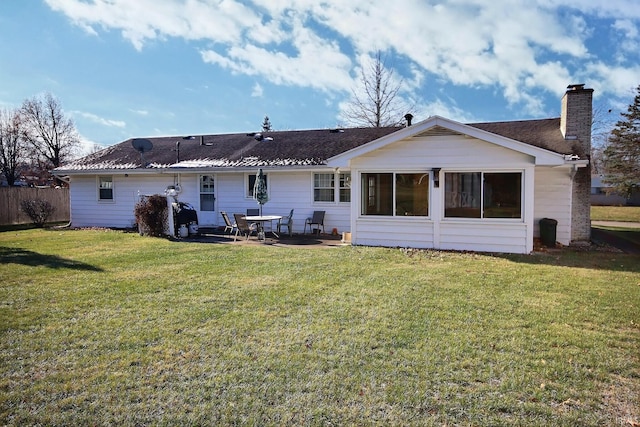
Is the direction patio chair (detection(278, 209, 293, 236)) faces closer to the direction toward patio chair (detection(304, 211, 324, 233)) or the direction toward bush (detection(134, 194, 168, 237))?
the bush

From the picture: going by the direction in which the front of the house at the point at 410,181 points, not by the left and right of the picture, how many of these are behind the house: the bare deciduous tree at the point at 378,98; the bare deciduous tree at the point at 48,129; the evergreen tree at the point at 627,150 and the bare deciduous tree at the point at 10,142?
0

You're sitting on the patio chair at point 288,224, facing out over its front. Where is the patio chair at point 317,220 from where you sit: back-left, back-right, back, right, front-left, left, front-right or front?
back

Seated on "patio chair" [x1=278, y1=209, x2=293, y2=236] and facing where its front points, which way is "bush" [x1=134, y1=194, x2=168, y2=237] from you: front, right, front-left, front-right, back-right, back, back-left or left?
front

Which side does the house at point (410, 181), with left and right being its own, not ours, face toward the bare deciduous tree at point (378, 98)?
front

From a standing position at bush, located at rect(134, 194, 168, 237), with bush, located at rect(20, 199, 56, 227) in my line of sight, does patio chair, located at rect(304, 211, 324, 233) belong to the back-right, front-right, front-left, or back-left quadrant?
back-right

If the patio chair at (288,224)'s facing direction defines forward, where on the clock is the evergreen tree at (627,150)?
The evergreen tree is roughly at 5 o'clock from the patio chair.

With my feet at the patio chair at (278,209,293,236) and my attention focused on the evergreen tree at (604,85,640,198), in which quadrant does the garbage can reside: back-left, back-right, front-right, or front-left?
front-right

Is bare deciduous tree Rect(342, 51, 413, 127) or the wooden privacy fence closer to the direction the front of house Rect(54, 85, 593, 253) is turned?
the bare deciduous tree

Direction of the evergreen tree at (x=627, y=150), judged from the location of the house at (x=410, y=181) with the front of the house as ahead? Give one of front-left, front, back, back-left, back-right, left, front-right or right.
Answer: front-right

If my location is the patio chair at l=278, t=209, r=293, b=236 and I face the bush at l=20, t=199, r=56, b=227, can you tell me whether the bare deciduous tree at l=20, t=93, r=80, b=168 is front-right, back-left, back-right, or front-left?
front-right

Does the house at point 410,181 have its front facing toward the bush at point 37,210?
no

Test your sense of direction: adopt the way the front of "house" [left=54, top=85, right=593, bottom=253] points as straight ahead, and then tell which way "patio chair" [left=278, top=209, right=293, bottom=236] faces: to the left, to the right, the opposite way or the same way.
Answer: to the left

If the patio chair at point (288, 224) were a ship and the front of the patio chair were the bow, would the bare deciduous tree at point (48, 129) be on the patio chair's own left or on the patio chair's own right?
on the patio chair's own right

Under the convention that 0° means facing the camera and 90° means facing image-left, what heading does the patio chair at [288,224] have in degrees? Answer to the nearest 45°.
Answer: approximately 90°

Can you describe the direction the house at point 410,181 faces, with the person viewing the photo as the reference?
facing away from the viewer

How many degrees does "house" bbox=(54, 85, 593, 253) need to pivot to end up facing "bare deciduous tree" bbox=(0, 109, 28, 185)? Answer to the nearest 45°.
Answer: approximately 45° to its left
